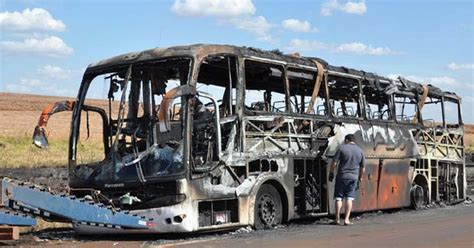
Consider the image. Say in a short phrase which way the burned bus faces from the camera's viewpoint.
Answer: facing the viewer and to the left of the viewer

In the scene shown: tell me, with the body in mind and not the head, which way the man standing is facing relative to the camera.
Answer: away from the camera
